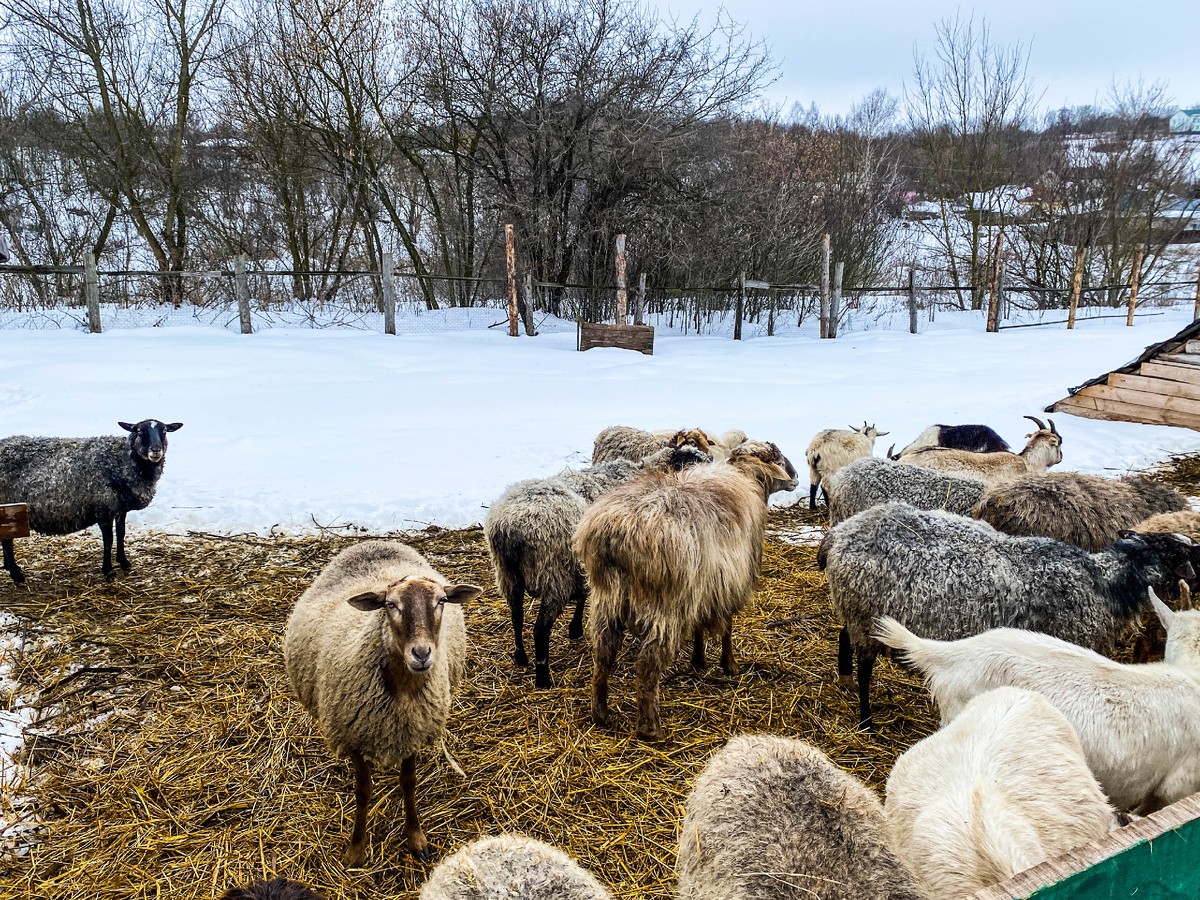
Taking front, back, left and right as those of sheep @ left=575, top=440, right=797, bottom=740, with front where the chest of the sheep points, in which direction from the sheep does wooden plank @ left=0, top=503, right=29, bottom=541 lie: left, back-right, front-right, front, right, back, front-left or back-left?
back-left

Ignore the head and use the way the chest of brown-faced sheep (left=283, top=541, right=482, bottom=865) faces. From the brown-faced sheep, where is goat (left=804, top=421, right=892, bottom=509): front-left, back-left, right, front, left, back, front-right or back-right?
back-left

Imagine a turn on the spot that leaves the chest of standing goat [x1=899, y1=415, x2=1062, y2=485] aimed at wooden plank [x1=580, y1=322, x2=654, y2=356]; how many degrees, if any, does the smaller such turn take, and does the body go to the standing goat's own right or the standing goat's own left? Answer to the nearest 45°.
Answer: approximately 135° to the standing goat's own left

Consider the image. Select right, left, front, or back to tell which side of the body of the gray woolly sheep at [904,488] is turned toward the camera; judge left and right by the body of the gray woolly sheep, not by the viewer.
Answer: right

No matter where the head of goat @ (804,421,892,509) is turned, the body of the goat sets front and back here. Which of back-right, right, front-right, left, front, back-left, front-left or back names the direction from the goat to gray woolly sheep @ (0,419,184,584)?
back

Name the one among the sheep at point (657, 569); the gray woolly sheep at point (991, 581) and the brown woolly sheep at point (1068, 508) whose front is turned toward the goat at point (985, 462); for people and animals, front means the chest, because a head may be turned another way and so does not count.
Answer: the sheep at point (657, 569)

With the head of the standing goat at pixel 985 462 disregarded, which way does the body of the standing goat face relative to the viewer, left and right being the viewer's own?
facing to the right of the viewer

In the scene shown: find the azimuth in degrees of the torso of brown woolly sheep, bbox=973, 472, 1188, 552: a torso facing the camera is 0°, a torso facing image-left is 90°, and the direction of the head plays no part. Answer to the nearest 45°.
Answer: approximately 270°

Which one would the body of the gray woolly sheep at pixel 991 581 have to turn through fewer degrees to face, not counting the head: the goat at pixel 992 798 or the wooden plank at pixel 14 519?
the goat

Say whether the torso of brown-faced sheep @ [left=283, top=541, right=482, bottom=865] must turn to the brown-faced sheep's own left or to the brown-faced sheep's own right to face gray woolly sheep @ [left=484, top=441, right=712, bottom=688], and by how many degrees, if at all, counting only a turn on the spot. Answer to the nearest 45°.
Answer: approximately 135° to the brown-faced sheep's own left

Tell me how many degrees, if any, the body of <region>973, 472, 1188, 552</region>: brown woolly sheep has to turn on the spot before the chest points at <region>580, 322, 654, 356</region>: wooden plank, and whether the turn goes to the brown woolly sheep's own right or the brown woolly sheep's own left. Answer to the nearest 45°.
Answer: approximately 135° to the brown woolly sheep's own left

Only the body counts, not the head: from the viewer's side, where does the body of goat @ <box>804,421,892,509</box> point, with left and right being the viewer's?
facing away from the viewer and to the right of the viewer

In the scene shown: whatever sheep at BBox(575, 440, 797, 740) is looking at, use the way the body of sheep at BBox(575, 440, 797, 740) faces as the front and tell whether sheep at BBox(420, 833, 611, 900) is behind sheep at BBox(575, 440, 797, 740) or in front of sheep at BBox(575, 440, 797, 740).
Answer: behind

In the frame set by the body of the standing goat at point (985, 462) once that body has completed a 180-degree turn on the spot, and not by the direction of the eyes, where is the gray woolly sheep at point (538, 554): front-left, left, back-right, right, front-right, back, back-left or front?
front-left
